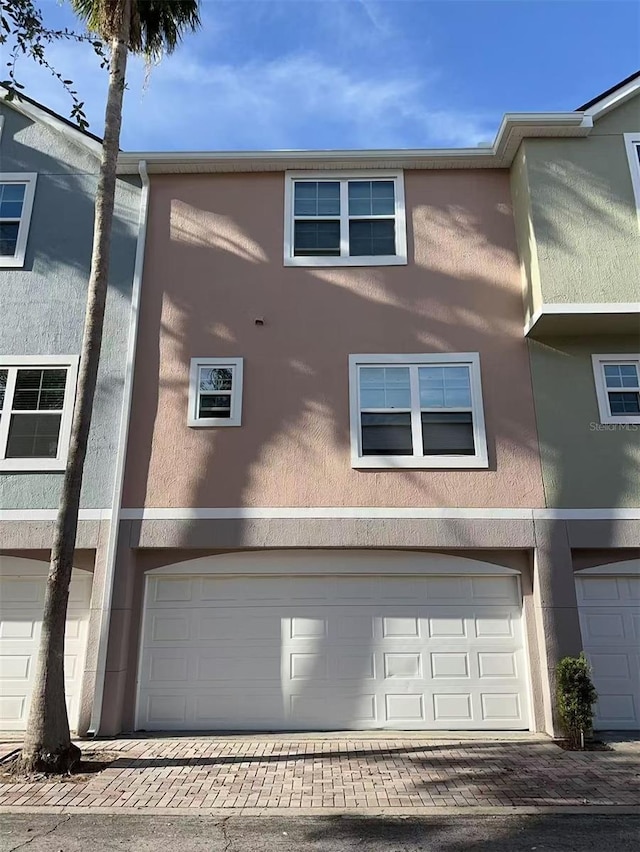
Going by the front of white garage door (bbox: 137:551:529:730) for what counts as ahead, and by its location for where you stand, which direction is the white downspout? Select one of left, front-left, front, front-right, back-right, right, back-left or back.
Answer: right

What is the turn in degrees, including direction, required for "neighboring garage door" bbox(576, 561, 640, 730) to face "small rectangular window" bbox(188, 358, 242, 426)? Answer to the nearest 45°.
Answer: approximately 45° to its right

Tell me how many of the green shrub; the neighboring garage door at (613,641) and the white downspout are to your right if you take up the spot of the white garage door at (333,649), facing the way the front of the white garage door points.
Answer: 1

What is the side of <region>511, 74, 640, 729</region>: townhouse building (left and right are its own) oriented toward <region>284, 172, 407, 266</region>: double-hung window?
right

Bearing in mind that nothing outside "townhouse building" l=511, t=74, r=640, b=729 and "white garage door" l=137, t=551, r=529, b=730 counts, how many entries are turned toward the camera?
2

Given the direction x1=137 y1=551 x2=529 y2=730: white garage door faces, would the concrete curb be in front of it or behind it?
in front

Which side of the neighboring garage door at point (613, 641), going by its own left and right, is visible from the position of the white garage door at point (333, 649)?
right

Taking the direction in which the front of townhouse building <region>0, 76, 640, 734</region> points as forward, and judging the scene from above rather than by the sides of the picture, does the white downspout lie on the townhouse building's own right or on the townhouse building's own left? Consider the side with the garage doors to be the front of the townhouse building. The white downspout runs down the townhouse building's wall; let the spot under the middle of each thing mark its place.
on the townhouse building's own right
